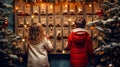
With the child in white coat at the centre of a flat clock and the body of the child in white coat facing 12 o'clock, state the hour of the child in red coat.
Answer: The child in red coat is roughly at 3 o'clock from the child in white coat.

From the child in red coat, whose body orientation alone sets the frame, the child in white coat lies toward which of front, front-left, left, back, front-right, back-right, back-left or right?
left

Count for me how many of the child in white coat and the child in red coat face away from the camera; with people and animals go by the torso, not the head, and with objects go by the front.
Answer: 2

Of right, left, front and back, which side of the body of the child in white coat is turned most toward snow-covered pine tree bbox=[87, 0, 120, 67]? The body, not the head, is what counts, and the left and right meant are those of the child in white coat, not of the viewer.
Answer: right

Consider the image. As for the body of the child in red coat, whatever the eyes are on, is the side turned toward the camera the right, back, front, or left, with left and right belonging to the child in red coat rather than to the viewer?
back

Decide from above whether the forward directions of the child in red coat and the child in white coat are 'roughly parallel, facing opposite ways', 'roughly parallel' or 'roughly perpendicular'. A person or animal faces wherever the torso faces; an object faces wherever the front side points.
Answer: roughly parallel

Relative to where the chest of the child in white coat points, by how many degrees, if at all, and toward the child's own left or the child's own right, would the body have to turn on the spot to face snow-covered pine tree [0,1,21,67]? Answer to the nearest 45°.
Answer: approximately 90° to the child's own left

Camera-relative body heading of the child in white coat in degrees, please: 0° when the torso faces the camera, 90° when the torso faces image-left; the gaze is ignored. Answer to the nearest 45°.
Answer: approximately 180°

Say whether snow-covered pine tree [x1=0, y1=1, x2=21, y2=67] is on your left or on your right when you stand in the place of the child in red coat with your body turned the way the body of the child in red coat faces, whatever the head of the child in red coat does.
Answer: on your left
